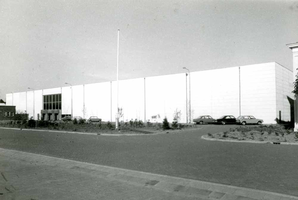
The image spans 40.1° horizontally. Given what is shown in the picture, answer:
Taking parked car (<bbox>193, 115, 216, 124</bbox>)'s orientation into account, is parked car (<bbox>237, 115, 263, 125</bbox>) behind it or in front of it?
behind

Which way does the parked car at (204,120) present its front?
to the viewer's left

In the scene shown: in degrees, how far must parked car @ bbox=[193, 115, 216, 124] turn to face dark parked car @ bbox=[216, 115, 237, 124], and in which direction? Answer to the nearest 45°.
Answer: approximately 135° to its left
